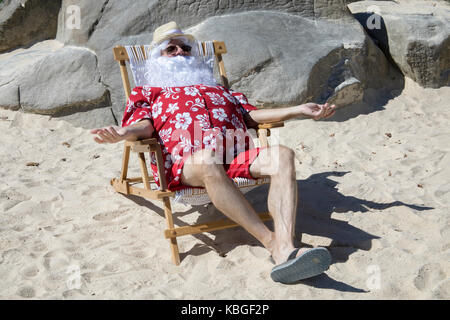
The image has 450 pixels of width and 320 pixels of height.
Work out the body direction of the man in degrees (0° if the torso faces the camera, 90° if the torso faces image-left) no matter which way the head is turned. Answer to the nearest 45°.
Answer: approximately 315°

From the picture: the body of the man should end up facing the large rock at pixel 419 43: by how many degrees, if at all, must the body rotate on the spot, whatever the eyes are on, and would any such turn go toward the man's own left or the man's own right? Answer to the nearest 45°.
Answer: approximately 90° to the man's own left

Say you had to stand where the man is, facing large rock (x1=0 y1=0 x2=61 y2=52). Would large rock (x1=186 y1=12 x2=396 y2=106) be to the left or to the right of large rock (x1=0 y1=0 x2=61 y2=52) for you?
right

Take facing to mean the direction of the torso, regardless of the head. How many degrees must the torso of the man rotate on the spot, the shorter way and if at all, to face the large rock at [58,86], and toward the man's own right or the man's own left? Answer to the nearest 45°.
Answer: approximately 180°
